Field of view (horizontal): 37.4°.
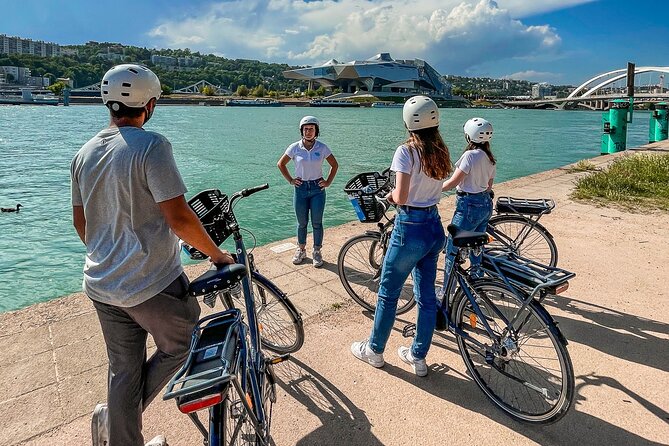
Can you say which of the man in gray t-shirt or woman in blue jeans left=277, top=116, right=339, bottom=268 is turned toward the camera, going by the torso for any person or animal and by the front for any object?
the woman in blue jeans

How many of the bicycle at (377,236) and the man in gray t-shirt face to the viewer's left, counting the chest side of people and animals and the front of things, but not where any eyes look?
1

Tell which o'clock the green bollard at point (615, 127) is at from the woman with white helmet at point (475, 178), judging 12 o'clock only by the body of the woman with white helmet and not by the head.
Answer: The green bollard is roughly at 2 o'clock from the woman with white helmet.

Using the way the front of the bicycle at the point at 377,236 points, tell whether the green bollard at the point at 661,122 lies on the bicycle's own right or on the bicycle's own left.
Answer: on the bicycle's own right

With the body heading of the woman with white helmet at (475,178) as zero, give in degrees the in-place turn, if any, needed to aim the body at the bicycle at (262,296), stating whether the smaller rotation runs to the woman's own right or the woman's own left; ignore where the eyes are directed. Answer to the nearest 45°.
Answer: approximately 90° to the woman's own left

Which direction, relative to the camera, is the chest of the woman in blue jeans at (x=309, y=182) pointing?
toward the camera

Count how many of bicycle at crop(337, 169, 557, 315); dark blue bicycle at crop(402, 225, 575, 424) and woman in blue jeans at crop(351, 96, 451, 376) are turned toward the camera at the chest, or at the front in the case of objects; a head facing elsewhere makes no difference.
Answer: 0

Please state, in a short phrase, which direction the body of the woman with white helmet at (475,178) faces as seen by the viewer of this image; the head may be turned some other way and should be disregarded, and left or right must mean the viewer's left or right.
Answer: facing away from the viewer and to the left of the viewer

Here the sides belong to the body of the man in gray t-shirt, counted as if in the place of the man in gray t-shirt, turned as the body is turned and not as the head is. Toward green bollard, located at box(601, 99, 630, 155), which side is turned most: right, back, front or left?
front

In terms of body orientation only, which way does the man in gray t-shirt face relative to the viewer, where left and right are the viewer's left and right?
facing away from the viewer and to the right of the viewer

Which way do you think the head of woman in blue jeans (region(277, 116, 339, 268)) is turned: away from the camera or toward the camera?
toward the camera

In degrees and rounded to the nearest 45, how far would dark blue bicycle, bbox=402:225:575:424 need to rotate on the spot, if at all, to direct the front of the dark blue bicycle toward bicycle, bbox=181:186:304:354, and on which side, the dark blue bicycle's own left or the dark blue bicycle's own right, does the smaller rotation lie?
approximately 45° to the dark blue bicycle's own left

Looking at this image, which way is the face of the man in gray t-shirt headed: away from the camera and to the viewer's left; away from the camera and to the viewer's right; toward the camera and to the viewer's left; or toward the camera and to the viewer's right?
away from the camera and to the viewer's right
